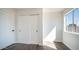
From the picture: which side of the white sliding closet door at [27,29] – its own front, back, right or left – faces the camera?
front
